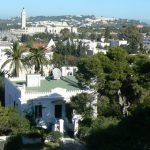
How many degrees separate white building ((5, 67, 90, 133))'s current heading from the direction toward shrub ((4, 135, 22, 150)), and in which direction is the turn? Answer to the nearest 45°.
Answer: approximately 45° to its right

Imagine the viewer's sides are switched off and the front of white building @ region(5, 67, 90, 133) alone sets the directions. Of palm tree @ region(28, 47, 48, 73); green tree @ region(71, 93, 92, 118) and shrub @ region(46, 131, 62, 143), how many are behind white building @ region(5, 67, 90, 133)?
1

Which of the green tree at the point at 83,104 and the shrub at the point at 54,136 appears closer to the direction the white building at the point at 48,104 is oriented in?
the shrub

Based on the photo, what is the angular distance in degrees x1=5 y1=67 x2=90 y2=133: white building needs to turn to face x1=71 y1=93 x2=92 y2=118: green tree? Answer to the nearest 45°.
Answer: approximately 45° to its left

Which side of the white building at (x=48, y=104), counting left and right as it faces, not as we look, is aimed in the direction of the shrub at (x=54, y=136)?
front

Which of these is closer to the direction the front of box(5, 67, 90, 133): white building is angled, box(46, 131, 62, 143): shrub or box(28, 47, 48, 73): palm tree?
the shrub

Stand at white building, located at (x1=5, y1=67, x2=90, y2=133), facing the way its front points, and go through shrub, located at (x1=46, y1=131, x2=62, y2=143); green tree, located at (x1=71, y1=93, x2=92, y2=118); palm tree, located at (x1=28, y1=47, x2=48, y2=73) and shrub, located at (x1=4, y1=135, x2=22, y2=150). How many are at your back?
1

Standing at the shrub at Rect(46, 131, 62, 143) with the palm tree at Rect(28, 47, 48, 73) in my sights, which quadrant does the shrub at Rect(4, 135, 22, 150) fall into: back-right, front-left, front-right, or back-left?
back-left

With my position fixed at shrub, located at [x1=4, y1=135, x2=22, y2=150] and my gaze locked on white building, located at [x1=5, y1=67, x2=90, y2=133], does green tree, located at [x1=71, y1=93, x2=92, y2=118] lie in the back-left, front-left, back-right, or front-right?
front-right

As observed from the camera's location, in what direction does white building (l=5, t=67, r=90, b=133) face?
facing the viewer

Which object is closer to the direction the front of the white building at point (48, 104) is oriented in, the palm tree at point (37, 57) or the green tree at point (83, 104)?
the green tree

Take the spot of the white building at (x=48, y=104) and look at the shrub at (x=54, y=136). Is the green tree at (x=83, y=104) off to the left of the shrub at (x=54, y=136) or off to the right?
left

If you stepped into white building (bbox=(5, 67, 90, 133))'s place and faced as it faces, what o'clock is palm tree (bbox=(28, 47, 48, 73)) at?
The palm tree is roughly at 6 o'clock from the white building.
